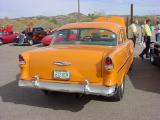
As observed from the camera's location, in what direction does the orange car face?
facing away from the viewer and to the right of the viewer

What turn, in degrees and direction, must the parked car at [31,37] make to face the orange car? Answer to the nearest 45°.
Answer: approximately 45° to its left

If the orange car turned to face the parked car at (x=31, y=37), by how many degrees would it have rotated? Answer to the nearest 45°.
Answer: approximately 45° to its left

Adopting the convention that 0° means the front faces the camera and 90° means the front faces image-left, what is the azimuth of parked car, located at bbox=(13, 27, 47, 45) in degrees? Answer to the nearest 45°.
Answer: approximately 45°

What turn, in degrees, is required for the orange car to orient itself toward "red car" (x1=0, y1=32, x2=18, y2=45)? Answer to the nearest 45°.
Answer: approximately 45° to its left
